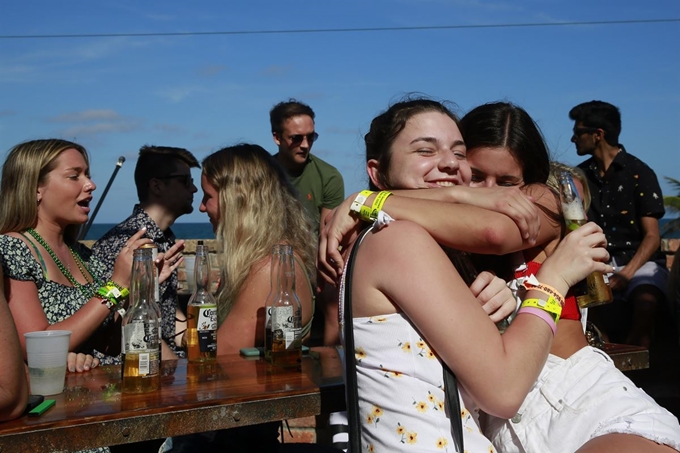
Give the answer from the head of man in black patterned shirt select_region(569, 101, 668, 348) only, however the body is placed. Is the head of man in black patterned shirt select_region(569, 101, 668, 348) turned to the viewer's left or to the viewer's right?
to the viewer's left

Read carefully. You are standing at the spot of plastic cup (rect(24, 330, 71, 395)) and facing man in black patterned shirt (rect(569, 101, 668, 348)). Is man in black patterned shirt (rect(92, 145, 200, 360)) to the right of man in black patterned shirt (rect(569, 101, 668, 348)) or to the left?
left

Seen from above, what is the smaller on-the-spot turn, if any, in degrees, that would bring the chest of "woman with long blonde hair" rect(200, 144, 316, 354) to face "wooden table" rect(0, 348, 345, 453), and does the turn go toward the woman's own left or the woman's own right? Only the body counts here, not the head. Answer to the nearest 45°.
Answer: approximately 135° to the woman's own left

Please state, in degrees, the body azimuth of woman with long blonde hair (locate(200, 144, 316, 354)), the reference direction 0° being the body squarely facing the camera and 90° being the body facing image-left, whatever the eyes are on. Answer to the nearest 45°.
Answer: approximately 135°

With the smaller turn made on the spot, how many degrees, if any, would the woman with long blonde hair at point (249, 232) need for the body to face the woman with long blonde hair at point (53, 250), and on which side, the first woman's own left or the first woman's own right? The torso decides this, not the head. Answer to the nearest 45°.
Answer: approximately 45° to the first woman's own left

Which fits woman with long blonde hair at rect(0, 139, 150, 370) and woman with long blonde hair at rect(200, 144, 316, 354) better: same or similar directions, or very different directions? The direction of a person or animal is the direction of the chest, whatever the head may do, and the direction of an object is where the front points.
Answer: very different directions

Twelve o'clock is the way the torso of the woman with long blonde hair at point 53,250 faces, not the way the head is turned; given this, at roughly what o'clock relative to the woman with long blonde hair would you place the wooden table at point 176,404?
The wooden table is roughly at 1 o'clock from the woman with long blonde hair.

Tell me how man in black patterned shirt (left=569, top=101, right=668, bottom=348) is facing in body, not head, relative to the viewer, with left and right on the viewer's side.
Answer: facing the viewer and to the left of the viewer

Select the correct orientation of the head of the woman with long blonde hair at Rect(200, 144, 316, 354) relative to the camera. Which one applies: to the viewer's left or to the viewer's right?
to the viewer's left

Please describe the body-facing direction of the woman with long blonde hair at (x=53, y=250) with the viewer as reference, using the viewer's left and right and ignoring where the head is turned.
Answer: facing the viewer and to the right of the viewer
